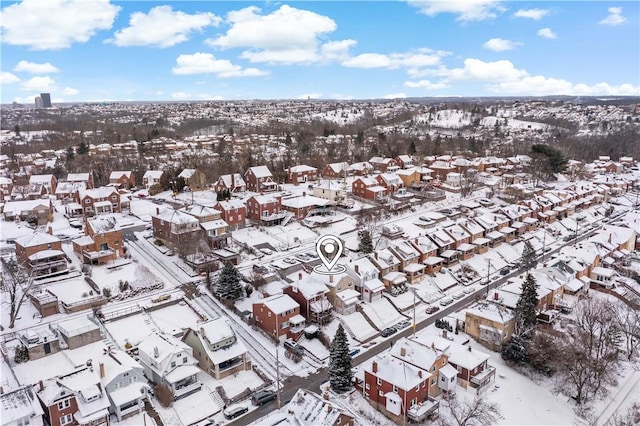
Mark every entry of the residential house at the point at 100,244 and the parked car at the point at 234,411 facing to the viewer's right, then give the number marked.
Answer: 0

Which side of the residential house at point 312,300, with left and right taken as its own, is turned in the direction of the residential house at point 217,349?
right

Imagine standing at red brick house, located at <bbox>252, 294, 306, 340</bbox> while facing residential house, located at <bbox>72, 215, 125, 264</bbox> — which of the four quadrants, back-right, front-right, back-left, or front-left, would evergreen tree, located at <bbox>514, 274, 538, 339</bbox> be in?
back-right

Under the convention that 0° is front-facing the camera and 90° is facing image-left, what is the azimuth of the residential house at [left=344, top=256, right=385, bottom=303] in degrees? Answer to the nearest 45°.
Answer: approximately 315°

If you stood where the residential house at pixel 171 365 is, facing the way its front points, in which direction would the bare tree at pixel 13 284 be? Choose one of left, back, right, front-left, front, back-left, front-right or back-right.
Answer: back

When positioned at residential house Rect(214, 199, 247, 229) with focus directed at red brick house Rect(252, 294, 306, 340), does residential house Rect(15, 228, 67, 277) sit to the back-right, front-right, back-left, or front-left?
front-right

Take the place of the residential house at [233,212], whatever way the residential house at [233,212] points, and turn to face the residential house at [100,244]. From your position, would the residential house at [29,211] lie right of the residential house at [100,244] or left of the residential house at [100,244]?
right

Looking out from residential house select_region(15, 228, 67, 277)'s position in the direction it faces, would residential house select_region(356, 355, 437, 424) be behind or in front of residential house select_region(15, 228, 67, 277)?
in front

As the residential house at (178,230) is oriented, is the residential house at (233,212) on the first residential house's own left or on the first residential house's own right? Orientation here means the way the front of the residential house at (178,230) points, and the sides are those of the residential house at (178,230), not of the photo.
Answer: on the first residential house's own left

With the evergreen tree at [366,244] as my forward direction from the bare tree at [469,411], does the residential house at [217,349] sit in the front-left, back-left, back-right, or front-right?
front-left

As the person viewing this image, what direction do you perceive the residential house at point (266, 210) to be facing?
facing the viewer and to the right of the viewer
